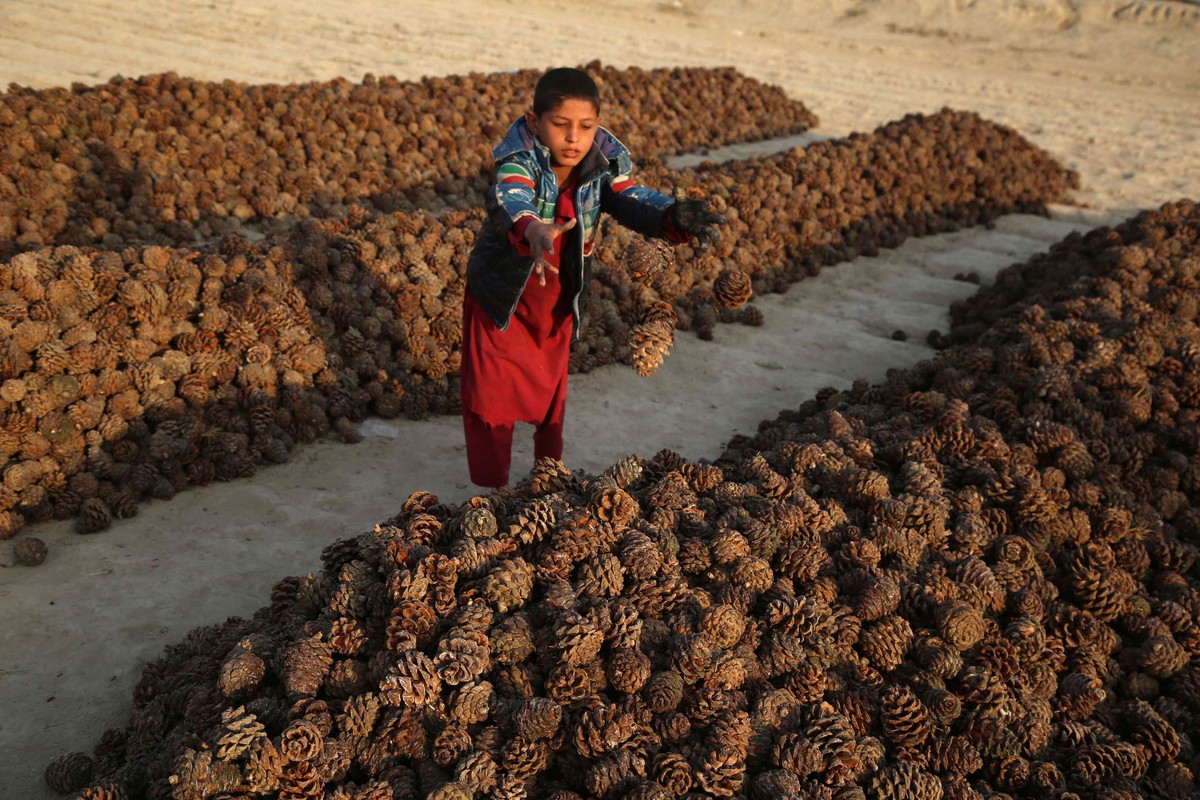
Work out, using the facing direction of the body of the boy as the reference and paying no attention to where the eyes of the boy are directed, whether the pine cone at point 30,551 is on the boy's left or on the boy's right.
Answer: on the boy's right

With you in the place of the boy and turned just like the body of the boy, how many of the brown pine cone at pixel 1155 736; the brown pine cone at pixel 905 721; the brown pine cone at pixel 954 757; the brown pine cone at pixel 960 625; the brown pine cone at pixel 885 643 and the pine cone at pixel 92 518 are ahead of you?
5

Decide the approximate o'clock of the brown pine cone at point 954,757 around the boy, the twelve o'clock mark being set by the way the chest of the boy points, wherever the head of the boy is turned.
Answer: The brown pine cone is roughly at 12 o'clock from the boy.

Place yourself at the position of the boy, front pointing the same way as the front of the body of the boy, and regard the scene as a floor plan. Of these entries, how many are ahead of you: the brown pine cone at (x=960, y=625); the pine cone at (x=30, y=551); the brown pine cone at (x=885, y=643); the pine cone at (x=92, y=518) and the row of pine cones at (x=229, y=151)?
2

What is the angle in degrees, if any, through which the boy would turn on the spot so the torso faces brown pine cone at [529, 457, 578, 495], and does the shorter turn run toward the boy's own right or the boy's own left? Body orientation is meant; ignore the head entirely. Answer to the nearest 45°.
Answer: approximately 45° to the boy's own right

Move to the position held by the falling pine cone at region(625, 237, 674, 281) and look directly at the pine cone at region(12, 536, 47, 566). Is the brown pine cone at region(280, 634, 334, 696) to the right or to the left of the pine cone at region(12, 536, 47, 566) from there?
left

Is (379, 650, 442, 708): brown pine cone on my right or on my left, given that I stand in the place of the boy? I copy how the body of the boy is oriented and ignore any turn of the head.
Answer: on my right

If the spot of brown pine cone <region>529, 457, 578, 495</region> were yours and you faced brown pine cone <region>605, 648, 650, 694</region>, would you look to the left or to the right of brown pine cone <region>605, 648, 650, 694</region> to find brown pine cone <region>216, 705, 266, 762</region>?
right

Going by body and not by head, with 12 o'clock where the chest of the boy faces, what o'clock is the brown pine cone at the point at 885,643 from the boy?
The brown pine cone is roughly at 12 o'clock from the boy.

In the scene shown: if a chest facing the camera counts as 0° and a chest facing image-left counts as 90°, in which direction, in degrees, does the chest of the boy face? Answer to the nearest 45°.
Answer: approximately 315°

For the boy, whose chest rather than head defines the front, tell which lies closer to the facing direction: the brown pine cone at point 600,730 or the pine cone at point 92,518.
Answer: the brown pine cone

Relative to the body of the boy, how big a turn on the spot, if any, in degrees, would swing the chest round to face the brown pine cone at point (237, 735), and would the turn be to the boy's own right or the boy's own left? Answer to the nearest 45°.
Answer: approximately 45° to the boy's own right
